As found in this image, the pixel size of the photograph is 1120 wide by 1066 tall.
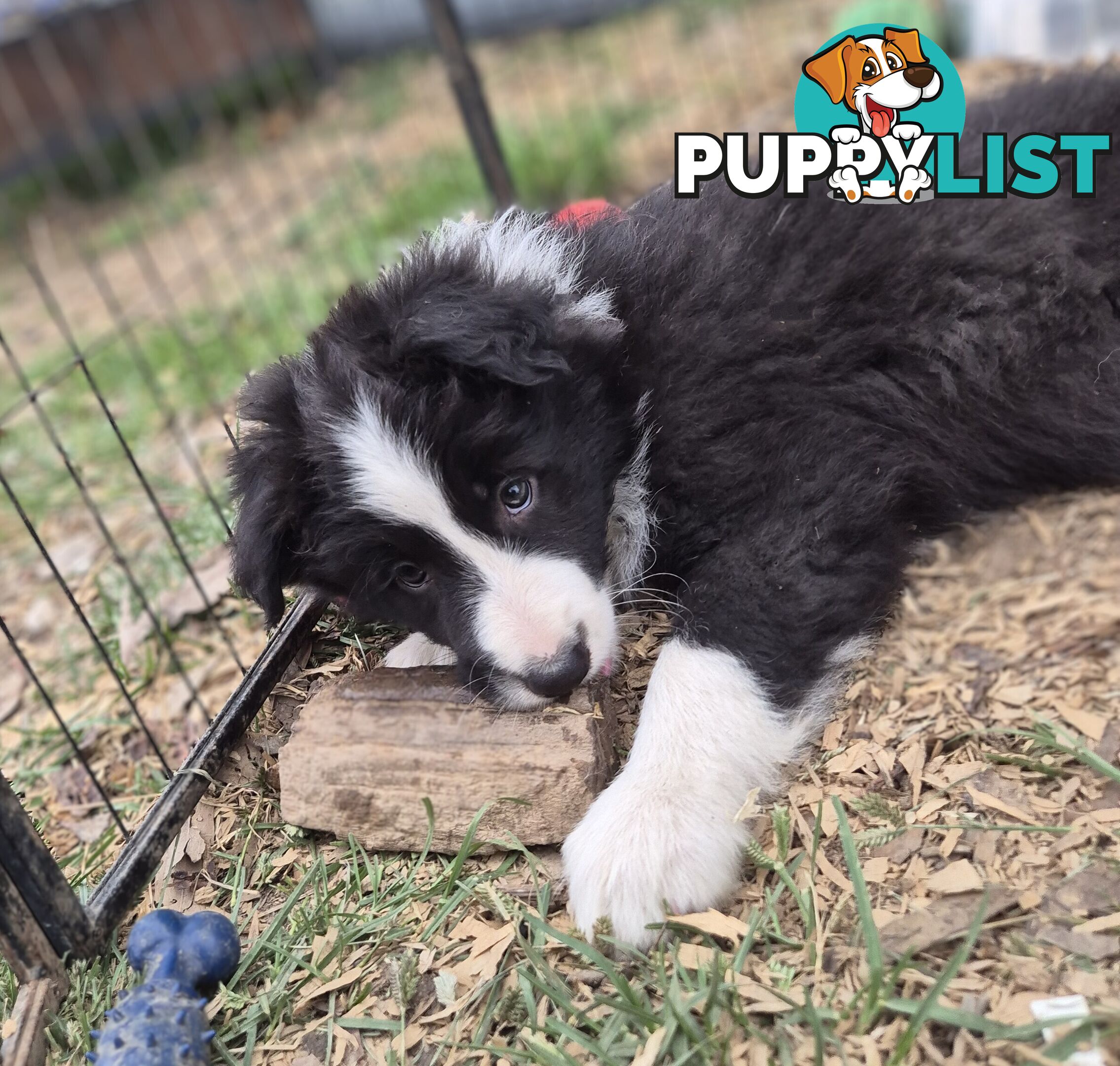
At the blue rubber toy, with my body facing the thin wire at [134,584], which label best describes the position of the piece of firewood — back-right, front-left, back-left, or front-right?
front-right

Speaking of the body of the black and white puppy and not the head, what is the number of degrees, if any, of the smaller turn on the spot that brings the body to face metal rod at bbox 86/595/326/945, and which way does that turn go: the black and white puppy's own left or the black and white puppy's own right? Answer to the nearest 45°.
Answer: approximately 45° to the black and white puppy's own right

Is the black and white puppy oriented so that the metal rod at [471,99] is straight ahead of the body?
no

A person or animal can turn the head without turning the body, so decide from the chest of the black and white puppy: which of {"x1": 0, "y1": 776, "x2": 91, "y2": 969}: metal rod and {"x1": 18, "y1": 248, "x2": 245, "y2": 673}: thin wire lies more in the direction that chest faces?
the metal rod

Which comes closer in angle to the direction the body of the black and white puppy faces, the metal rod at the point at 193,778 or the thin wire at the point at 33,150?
the metal rod

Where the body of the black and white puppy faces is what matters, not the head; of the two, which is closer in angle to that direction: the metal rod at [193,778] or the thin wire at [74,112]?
the metal rod

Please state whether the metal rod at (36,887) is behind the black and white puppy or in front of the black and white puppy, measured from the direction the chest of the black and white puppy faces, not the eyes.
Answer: in front

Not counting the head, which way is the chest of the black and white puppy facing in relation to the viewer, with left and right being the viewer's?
facing the viewer and to the left of the viewer

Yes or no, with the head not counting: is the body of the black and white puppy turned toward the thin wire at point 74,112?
no

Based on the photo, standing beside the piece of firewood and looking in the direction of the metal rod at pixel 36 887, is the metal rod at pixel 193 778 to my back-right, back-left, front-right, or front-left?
front-right

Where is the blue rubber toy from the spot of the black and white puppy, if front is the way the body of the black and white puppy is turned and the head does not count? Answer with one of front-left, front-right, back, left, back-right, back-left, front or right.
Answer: front
